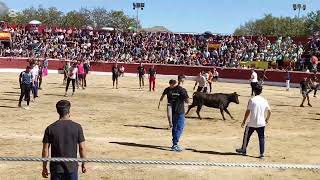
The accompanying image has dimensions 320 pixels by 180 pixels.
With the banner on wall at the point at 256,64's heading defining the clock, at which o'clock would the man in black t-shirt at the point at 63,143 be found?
The man in black t-shirt is roughly at 12 o'clock from the banner on wall.

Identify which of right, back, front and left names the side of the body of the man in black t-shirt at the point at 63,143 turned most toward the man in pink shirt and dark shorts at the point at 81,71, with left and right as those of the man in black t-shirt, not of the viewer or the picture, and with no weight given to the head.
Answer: front

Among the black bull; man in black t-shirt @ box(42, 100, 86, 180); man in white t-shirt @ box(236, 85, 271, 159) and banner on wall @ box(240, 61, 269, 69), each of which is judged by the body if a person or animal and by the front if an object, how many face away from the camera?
2

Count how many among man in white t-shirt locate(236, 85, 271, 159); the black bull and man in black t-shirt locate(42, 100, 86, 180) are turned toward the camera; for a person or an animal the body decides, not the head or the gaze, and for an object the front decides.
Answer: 0

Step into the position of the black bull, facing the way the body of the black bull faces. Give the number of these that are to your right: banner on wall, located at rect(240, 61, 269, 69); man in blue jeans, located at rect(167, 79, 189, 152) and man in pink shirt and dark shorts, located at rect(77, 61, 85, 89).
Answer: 1

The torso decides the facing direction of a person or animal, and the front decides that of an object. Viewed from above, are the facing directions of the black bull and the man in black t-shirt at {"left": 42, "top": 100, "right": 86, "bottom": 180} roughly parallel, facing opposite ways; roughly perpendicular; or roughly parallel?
roughly perpendicular

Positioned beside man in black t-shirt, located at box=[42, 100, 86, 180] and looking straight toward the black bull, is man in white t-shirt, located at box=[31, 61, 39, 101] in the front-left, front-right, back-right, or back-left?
front-left

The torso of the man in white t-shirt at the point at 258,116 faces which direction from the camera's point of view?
away from the camera

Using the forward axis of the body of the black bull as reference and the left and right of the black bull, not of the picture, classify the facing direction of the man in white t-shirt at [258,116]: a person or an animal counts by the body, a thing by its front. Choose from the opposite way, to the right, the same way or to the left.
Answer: to the left

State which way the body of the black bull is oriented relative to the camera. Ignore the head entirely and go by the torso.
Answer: to the viewer's right

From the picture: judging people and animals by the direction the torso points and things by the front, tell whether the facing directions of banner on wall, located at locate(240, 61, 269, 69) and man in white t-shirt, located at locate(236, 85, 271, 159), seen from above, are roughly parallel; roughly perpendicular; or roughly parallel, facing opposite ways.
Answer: roughly parallel, facing opposite ways

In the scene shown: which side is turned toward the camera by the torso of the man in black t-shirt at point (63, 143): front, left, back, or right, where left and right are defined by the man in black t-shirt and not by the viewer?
back

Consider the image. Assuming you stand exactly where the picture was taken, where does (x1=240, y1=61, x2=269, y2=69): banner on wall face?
facing the viewer

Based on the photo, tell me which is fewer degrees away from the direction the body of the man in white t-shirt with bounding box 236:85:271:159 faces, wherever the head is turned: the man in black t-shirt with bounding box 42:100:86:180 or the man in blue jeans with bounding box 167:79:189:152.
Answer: the man in blue jeans

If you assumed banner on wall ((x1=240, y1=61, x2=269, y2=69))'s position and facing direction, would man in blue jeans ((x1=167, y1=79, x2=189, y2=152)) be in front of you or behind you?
in front

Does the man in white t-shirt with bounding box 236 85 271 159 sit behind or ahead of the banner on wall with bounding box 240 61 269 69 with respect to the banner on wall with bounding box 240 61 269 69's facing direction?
ahead
